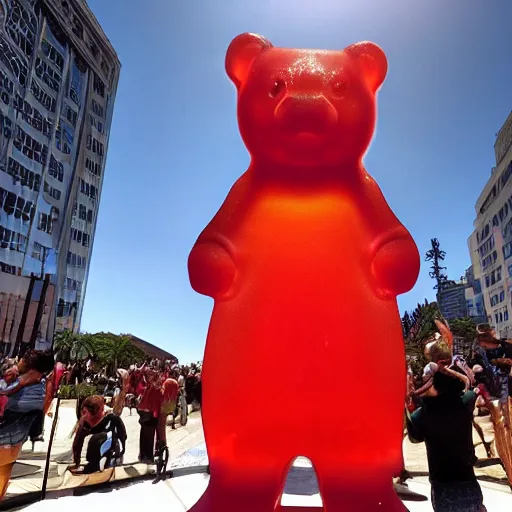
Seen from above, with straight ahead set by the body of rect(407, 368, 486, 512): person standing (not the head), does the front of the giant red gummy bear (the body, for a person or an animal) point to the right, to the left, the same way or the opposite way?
the opposite way

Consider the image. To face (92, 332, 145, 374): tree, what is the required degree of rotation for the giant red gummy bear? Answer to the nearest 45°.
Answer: approximately 135° to its right

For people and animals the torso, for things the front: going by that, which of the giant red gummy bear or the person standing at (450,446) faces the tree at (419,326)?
the person standing

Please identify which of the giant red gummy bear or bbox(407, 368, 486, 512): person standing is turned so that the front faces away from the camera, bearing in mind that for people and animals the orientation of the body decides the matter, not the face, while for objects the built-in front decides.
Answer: the person standing

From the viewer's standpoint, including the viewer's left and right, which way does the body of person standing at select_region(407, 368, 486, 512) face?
facing away from the viewer

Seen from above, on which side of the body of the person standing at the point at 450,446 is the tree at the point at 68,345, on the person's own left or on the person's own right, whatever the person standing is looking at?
on the person's own left

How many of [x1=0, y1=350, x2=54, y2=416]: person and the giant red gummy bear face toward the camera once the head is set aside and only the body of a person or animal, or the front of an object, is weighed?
1

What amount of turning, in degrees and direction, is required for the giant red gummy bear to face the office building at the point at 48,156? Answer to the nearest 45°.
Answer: approximately 135° to its right

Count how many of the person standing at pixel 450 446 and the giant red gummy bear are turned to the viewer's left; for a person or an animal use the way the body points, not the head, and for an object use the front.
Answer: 0

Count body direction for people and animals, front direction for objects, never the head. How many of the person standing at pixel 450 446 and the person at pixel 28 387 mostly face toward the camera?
0

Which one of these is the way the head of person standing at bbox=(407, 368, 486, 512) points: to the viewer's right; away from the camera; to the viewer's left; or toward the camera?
away from the camera

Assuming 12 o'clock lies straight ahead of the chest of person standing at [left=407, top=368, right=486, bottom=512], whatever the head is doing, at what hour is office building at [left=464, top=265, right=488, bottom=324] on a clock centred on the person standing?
The office building is roughly at 12 o'clock from the person standing.

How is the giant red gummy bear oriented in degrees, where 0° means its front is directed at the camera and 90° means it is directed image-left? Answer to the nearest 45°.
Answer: approximately 0°
